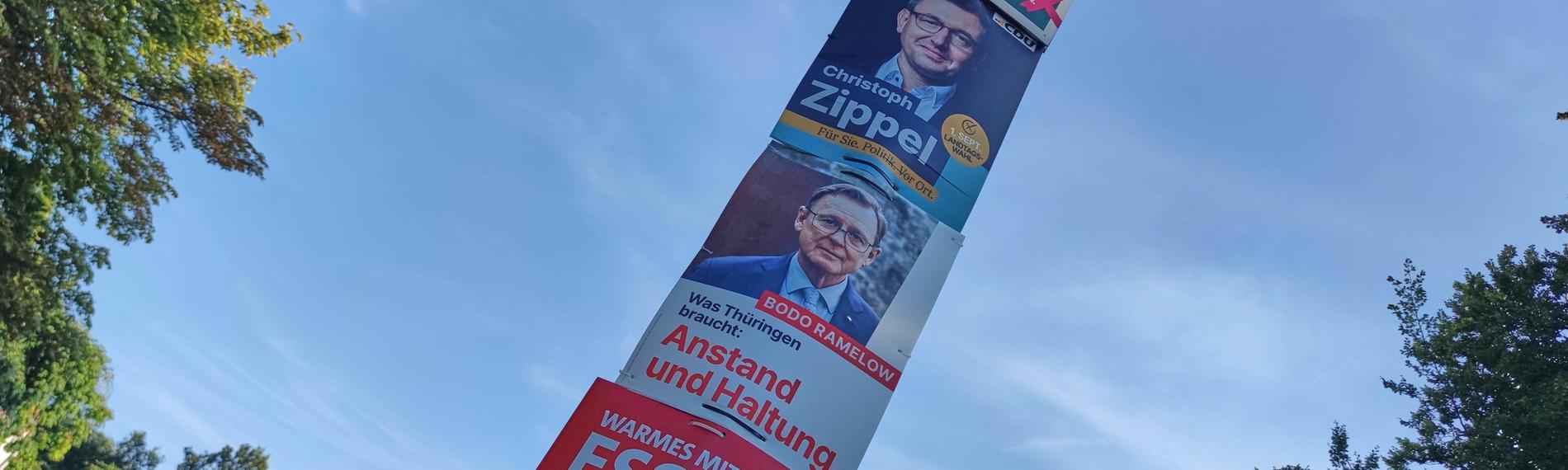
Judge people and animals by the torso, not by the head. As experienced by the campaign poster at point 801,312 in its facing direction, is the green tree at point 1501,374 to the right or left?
on its left

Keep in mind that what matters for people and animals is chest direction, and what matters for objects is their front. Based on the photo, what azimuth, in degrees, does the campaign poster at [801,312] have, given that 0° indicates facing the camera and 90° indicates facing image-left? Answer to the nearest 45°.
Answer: approximately 0°

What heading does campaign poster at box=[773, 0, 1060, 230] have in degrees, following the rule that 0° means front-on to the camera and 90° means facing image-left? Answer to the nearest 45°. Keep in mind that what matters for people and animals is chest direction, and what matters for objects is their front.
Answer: approximately 0°

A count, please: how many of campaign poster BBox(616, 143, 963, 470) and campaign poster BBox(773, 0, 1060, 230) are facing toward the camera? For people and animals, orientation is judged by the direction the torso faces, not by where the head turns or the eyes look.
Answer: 2

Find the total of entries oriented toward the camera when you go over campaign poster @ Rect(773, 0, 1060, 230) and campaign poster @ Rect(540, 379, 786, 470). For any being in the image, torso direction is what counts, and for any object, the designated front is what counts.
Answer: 2

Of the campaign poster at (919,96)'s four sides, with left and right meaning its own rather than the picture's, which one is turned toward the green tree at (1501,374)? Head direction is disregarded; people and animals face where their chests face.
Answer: left
